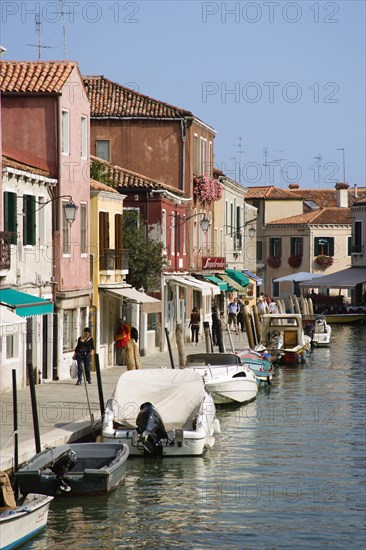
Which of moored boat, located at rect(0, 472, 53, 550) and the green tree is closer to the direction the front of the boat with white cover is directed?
the green tree

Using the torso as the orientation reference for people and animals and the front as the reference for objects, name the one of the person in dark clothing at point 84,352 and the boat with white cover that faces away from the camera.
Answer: the boat with white cover

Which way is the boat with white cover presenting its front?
away from the camera

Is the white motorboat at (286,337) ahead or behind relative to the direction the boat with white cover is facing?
ahead

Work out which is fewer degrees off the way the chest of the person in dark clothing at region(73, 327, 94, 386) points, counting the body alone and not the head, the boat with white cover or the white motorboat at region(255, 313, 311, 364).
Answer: the boat with white cover

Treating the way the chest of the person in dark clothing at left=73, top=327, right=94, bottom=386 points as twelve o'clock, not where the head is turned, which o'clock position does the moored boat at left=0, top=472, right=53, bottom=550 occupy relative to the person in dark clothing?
The moored boat is roughly at 12 o'clock from the person in dark clothing.

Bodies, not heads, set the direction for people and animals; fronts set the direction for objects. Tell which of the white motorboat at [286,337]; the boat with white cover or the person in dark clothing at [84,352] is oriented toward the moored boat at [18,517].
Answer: the person in dark clothing

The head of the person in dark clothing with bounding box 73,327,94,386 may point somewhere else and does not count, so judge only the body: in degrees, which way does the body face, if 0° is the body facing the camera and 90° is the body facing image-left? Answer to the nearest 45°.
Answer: approximately 0°

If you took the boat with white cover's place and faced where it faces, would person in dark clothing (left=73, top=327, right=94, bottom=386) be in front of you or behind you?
in front

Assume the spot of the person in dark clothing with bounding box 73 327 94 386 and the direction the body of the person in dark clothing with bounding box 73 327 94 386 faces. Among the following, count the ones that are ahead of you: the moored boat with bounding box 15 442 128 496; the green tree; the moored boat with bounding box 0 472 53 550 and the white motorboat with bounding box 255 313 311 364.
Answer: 2

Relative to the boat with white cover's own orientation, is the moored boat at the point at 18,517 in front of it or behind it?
behind

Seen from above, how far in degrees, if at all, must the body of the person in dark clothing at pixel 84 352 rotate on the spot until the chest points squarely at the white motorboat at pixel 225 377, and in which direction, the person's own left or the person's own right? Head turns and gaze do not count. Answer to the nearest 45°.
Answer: approximately 90° to the person's own left

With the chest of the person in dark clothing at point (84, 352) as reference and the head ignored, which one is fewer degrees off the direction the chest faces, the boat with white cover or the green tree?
the boat with white cover

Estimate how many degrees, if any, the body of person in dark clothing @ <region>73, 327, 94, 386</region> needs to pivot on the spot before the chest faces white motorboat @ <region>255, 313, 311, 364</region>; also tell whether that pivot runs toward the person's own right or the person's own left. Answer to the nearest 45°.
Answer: approximately 135° to the person's own left
